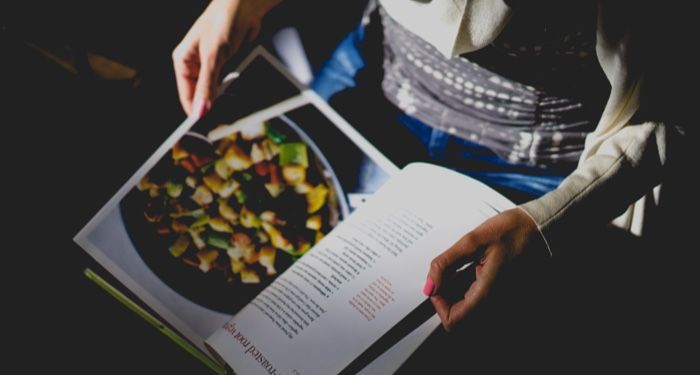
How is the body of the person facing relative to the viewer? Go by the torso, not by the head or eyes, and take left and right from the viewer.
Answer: facing the viewer and to the left of the viewer
